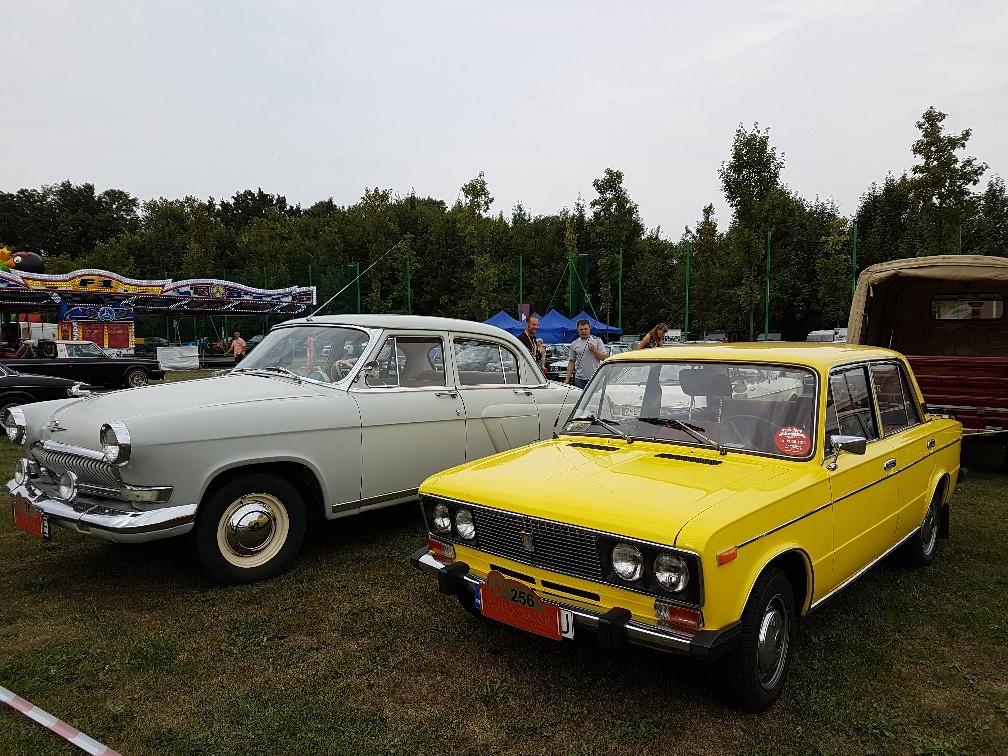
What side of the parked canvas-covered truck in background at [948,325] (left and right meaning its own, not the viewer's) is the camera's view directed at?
back

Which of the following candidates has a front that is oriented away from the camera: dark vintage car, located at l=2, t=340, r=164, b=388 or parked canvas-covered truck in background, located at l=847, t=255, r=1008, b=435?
the parked canvas-covered truck in background

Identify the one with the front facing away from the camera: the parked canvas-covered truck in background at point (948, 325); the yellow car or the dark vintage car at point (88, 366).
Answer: the parked canvas-covered truck in background

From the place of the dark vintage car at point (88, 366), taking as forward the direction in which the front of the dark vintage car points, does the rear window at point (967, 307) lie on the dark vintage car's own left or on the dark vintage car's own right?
on the dark vintage car's own right

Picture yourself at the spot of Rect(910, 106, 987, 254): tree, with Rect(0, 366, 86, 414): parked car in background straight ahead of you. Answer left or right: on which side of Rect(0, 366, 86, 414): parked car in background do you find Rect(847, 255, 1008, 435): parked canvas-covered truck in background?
left

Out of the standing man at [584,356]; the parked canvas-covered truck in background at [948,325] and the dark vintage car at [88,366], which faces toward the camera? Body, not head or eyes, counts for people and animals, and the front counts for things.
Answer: the standing man

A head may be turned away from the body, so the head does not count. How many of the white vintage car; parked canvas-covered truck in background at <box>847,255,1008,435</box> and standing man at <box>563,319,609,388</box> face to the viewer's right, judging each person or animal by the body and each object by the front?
0

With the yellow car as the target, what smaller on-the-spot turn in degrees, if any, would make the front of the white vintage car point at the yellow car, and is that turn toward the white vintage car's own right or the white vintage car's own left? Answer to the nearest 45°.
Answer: approximately 90° to the white vintage car's own left

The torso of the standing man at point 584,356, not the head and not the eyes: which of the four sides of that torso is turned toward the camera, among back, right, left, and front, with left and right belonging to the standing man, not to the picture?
front

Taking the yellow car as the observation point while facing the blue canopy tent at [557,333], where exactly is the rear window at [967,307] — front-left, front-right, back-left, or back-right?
front-right

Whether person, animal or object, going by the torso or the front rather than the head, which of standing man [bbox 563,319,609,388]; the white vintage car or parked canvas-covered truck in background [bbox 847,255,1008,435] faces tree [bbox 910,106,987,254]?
the parked canvas-covered truck in background

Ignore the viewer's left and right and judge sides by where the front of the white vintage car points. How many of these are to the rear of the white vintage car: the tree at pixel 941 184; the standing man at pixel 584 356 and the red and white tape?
2

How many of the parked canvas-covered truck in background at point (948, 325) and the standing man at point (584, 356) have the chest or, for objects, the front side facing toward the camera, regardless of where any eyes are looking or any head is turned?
1

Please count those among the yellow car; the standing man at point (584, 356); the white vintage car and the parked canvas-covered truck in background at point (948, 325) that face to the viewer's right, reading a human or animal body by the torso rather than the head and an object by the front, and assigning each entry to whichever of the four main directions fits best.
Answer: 0

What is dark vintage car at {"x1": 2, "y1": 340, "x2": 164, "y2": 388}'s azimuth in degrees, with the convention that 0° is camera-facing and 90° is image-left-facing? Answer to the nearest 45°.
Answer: approximately 270°

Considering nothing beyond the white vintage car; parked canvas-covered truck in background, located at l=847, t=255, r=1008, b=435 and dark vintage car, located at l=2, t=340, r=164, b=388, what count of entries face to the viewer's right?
1
